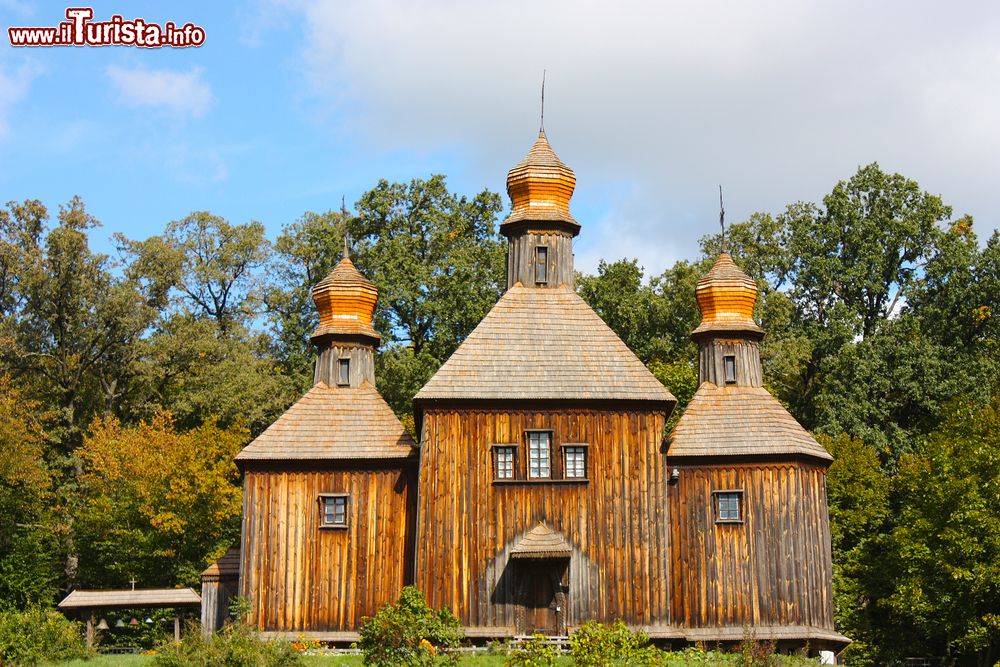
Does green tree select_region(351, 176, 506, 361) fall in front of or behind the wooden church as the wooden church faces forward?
behind

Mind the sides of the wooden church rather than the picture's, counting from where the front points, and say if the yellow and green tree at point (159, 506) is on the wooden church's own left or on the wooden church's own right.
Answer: on the wooden church's own right

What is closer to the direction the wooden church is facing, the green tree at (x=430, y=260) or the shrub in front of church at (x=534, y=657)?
the shrub in front of church

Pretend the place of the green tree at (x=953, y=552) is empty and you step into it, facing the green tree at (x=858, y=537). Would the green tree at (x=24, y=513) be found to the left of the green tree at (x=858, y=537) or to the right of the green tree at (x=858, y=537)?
left

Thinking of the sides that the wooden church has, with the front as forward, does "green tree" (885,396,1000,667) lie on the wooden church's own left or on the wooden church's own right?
on the wooden church's own left

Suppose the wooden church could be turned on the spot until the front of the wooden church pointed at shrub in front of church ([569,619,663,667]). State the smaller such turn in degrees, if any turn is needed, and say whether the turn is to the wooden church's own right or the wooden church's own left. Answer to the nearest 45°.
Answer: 0° — it already faces it

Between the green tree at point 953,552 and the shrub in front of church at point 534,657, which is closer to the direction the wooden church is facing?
the shrub in front of church

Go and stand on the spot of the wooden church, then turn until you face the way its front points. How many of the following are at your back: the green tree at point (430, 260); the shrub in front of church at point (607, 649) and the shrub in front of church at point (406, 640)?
1

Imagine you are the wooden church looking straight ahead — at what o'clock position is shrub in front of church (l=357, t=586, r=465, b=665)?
The shrub in front of church is roughly at 1 o'clock from the wooden church.

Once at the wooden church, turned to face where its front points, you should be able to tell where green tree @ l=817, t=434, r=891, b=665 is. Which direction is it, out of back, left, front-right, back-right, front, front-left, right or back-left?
back-left

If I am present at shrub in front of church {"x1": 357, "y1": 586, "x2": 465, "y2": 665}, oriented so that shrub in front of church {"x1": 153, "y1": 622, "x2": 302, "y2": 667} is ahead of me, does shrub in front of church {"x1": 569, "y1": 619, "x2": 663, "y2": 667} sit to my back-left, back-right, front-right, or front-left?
back-left

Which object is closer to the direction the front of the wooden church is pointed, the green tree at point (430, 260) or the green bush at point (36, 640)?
the green bush

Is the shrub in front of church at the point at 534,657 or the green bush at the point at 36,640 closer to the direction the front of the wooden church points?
the shrub in front of church

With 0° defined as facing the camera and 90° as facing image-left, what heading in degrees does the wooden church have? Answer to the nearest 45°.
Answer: approximately 0°

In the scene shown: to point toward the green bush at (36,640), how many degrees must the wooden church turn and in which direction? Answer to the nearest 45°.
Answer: approximately 90° to its right
